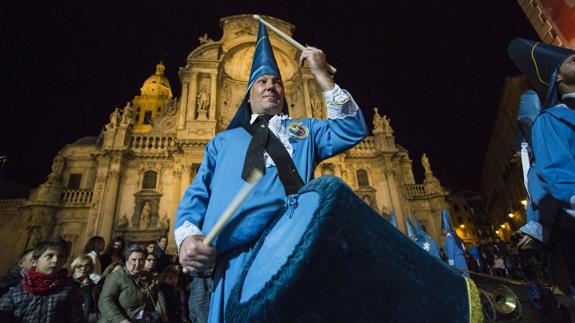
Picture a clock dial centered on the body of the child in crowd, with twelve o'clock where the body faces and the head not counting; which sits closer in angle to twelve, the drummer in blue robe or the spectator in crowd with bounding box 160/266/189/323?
the drummer in blue robe

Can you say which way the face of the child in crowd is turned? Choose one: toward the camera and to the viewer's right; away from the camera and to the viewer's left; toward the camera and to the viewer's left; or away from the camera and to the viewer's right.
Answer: toward the camera and to the viewer's right

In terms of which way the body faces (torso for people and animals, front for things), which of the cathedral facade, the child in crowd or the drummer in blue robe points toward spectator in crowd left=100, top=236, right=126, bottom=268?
the cathedral facade

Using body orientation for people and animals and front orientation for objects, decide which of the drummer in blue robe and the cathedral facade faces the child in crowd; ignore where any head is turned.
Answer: the cathedral facade

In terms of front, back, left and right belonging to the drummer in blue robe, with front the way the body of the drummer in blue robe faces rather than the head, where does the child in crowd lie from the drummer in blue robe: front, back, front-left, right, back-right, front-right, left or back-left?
back

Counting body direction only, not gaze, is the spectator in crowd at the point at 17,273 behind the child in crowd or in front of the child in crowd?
behind

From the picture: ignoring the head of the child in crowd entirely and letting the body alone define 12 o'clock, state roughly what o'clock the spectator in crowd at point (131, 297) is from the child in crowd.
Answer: The spectator in crowd is roughly at 10 o'clock from the child in crowd.

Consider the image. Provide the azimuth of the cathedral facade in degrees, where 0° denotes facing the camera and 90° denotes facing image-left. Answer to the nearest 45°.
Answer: approximately 0°

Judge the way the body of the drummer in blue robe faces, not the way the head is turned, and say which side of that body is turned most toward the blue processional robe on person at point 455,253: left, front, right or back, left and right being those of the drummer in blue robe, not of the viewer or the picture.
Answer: left

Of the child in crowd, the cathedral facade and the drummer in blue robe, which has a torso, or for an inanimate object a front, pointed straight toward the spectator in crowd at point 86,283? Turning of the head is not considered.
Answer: the cathedral facade

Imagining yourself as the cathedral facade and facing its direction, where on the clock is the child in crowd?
The child in crowd is roughly at 12 o'clock from the cathedral facade.

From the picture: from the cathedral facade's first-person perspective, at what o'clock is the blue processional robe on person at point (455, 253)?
The blue processional robe on person is roughly at 10 o'clock from the cathedral facade.
